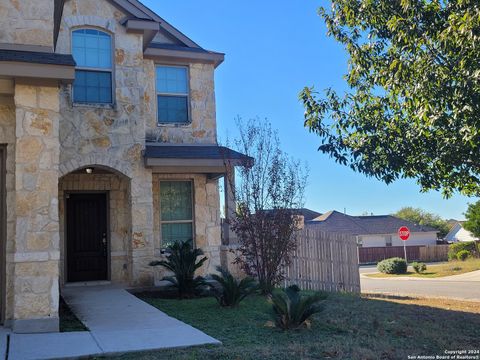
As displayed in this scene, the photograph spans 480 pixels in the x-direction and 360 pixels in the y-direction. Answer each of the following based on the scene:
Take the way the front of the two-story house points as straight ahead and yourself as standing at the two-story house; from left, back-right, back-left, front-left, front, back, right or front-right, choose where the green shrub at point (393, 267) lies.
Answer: back-left

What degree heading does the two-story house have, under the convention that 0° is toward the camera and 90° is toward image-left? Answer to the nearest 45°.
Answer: approximately 0°

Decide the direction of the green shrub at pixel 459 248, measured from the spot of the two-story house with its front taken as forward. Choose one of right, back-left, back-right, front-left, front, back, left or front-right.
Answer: back-left

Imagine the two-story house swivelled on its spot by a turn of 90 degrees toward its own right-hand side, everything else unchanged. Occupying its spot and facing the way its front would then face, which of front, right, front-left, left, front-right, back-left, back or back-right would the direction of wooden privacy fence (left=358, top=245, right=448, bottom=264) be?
back-right
